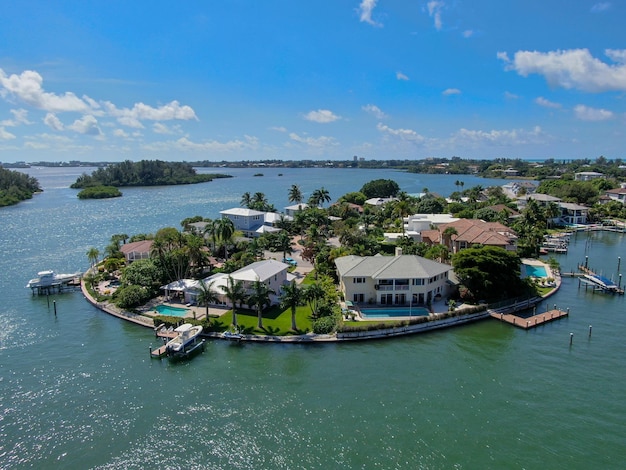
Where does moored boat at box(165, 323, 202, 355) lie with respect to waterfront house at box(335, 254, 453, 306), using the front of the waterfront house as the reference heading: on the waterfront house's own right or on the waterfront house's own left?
on the waterfront house's own right

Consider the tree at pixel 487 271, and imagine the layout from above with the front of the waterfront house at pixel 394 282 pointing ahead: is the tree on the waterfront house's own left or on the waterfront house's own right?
on the waterfront house's own left

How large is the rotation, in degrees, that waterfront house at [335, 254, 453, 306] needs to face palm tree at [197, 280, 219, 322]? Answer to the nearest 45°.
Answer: approximately 90° to its right

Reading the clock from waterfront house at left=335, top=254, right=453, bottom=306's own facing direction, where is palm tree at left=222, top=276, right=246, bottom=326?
The palm tree is roughly at 2 o'clock from the waterfront house.

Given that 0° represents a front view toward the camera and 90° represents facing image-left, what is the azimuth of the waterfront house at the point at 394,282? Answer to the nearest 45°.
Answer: approximately 0°

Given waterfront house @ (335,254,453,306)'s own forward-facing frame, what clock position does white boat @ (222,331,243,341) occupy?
The white boat is roughly at 2 o'clock from the waterfront house.

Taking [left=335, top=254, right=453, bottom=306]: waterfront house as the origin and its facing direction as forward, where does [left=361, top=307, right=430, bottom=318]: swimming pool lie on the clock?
The swimming pool is roughly at 12 o'clock from the waterfront house.

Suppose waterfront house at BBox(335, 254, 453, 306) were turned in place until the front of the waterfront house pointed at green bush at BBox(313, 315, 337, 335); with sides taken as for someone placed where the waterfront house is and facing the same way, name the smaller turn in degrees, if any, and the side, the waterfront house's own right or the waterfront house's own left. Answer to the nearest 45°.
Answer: approximately 45° to the waterfront house's own right
